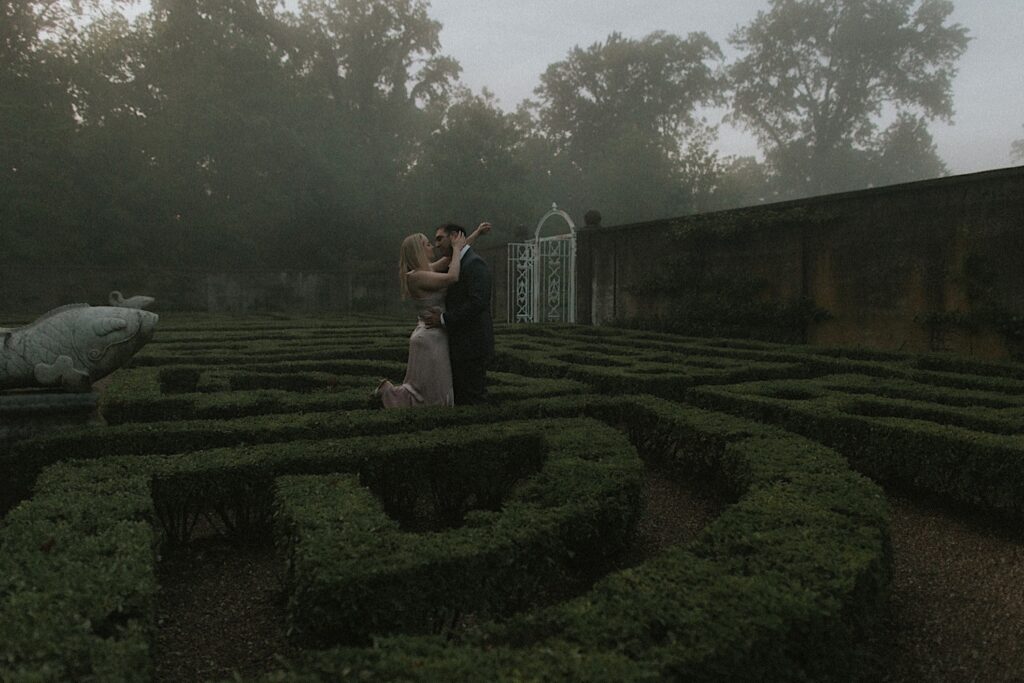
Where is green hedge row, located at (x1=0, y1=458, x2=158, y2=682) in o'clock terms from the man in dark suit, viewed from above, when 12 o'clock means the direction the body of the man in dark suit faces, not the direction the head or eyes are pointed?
The green hedge row is roughly at 10 o'clock from the man in dark suit.

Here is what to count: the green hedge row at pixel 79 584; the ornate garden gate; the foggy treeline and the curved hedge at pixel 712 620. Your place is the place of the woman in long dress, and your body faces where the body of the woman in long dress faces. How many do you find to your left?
2

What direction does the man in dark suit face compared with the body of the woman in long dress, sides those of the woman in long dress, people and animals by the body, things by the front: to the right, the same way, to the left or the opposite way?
the opposite way

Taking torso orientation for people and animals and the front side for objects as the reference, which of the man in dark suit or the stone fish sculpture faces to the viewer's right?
the stone fish sculpture

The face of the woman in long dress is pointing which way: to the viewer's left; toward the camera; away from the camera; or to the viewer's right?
to the viewer's right

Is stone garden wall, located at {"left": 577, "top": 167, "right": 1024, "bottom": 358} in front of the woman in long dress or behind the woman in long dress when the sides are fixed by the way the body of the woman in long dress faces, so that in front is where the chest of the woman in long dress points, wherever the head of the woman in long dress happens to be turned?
in front

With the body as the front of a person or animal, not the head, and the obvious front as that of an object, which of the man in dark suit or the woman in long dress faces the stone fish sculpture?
the man in dark suit

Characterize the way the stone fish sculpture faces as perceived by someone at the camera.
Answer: facing to the right of the viewer

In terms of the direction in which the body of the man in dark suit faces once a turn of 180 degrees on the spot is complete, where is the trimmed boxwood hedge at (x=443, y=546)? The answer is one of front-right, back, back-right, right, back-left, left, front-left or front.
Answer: right

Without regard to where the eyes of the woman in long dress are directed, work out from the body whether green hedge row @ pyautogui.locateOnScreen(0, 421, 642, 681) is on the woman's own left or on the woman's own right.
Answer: on the woman's own right

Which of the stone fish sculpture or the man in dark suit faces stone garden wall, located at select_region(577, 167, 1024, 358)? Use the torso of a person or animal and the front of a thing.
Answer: the stone fish sculpture

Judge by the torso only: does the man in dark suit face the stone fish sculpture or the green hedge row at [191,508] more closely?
the stone fish sculpture

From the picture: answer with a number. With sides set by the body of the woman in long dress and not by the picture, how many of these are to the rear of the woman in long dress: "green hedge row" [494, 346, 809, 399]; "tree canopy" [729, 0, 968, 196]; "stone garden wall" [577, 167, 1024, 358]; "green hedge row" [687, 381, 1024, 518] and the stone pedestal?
1

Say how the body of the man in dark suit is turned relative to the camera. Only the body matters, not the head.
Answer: to the viewer's left

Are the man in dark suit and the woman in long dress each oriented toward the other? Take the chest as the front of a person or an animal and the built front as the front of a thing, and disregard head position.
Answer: yes

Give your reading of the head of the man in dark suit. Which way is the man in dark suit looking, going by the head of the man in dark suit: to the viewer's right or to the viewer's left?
to the viewer's left

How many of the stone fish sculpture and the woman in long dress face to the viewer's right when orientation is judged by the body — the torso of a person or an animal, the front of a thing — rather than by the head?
2

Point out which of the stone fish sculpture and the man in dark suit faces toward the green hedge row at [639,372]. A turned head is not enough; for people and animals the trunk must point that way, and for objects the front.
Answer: the stone fish sculpture

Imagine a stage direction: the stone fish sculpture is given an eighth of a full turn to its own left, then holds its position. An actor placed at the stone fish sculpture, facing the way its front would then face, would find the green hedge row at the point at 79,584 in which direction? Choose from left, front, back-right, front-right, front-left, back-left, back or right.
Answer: back-right

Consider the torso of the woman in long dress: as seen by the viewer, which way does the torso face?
to the viewer's right

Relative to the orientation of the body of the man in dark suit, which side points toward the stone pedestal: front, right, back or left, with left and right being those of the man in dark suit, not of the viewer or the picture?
front
